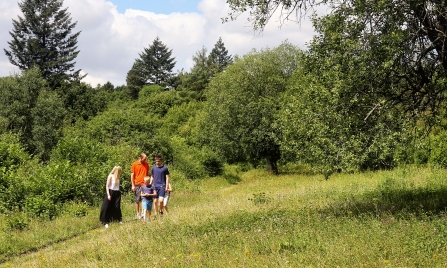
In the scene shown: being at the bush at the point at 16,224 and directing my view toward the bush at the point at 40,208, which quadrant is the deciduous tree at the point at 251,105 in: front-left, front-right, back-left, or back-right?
front-right

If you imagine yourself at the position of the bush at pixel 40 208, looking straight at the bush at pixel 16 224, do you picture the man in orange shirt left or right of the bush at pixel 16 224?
left

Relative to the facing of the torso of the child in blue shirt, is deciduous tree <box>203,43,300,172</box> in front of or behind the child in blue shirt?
behind

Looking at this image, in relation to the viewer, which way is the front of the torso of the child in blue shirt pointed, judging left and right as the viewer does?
facing the viewer and to the left of the viewer

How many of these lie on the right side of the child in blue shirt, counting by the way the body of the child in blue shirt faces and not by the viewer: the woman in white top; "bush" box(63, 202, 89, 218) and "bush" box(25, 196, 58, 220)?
3

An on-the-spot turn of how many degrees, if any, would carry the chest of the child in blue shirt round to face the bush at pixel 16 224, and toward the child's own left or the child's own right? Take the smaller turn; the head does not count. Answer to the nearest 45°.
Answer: approximately 90° to the child's own right

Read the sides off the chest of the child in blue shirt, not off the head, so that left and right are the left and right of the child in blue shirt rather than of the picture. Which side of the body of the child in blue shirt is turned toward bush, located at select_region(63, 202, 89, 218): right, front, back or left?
right

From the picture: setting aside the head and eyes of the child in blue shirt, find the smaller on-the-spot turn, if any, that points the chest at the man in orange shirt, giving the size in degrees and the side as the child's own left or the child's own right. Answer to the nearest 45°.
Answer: approximately 135° to the child's own right

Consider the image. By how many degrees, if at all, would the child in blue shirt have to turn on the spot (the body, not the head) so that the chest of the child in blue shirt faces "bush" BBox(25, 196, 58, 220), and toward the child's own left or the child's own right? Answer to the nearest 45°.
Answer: approximately 90° to the child's own right

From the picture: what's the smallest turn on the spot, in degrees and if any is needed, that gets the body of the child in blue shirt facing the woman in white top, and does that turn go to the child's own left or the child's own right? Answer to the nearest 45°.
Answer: approximately 90° to the child's own right
